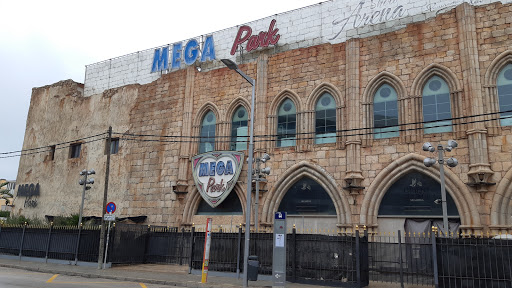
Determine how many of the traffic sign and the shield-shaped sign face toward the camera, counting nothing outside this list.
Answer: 2

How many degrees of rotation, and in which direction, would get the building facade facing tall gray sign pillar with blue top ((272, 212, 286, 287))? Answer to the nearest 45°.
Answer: approximately 45° to its left

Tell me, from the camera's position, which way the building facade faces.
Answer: facing the viewer and to the left of the viewer

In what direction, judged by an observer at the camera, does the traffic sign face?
facing the viewer

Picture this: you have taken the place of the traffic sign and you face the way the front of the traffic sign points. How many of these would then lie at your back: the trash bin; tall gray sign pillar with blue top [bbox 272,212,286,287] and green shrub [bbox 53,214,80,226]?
1

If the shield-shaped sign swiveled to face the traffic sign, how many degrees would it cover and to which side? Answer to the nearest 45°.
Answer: approximately 45° to its right

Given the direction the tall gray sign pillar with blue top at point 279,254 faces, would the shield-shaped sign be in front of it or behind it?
behind

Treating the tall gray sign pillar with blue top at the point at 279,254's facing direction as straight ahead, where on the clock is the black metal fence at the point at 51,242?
The black metal fence is roughly at 4 o'clock from the tall gray sign pillar with blue top.

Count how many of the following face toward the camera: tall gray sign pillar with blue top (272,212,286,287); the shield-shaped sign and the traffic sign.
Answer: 3

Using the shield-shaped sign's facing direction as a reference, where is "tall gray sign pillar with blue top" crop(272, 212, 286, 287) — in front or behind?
in front

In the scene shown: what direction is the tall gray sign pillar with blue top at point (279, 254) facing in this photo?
toward the camera

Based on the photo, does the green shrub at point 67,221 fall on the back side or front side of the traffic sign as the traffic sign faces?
on the back side

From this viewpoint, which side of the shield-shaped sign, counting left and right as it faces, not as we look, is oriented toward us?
front
